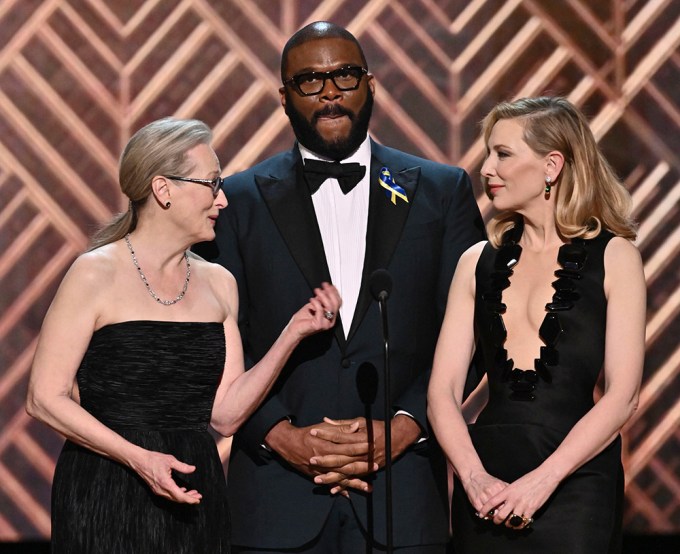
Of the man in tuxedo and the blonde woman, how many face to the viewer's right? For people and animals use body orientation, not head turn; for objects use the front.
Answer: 0

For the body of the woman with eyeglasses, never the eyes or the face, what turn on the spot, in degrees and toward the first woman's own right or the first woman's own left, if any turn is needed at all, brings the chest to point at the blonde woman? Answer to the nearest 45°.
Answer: approximately 45° to the first woman's own left

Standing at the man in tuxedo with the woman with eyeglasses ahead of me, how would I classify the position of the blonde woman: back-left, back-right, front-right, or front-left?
back-left

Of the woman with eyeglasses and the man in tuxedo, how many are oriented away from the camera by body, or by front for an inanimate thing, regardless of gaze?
0

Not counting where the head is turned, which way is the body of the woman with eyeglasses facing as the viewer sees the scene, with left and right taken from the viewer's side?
facing the viewer and to the right of the viewer

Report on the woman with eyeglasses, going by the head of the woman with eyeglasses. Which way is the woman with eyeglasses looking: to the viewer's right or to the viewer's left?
to the viewer's right

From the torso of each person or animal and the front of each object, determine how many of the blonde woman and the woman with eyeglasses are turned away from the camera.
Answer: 0

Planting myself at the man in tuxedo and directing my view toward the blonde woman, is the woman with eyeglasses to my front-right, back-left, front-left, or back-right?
back-right

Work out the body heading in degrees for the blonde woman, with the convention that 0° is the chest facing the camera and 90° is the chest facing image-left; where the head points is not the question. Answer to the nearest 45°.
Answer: approximately 45°

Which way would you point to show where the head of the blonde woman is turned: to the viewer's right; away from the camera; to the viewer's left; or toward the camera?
to the viewer's left
